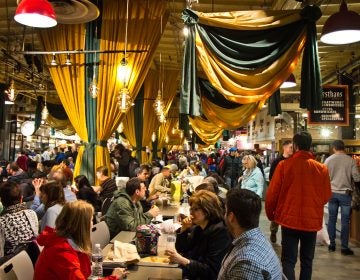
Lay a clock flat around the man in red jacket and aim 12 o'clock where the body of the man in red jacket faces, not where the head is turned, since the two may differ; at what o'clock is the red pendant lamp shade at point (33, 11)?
The red pendant lamp shade is roughly at 8 o'clock from the man in red jacket.

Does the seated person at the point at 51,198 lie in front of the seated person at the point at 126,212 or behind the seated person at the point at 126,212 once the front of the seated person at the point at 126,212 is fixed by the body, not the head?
behind

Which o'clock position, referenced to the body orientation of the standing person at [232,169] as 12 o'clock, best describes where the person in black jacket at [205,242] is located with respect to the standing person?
The person in black jacket is roughly at 12 o'clock from the standing person.

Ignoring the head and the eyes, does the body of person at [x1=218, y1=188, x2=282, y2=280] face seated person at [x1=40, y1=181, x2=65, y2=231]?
yes

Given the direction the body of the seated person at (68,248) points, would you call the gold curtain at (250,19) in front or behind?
in front

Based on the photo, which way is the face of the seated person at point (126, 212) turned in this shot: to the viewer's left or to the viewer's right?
to the viewer's right

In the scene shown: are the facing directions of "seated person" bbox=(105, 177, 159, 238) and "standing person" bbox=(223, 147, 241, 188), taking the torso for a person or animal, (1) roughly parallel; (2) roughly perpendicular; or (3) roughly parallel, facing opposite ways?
roughly perpendicular

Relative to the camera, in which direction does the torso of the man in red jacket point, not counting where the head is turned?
away from the camera

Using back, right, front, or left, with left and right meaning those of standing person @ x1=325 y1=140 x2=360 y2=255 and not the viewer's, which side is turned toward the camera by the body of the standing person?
back

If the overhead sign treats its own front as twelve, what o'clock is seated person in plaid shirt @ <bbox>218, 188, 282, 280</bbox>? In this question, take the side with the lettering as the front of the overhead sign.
The seated person in plaid shirt is roughly at 12 o'clock from the overhead sign.

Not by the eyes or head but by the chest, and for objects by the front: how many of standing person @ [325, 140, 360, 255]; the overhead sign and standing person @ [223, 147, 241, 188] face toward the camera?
2
